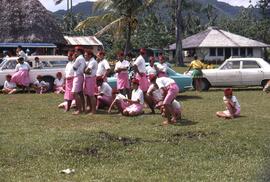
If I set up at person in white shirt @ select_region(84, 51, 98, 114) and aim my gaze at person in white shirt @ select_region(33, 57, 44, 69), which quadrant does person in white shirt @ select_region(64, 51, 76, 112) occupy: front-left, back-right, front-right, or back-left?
front-left

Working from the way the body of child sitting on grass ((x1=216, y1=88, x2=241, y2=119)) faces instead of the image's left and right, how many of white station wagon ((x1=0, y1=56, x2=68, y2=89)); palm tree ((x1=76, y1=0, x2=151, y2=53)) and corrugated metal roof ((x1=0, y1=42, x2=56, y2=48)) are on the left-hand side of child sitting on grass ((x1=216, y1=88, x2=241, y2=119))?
0

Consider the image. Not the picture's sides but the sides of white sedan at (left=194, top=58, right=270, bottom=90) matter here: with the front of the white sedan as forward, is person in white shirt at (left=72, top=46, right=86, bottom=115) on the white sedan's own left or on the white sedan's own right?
on the white sedan's own left

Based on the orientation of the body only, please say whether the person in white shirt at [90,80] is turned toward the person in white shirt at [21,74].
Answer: no

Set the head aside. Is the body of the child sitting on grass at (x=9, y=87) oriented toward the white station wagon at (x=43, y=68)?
no

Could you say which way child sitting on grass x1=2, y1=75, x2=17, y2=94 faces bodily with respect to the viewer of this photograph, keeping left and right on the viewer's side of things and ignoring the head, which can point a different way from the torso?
facing the viewer

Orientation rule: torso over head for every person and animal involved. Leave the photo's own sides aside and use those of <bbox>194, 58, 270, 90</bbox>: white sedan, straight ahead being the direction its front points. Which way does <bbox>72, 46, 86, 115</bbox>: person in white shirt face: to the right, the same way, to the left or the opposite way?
the same way

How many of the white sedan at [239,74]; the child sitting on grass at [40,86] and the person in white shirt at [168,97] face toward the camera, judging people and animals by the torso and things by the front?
1

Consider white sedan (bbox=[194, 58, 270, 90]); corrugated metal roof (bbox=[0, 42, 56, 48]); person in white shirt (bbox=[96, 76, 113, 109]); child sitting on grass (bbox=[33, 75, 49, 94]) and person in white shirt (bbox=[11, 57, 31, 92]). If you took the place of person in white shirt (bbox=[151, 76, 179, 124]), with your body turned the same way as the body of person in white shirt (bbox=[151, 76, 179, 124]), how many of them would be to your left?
0

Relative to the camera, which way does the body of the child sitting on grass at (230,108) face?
to the viewer's left

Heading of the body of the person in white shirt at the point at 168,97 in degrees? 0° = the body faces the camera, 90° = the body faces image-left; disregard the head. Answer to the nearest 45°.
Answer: approximately 90°

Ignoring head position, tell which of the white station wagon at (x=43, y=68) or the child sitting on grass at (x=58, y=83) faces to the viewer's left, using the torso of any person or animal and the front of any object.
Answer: the white station wagon

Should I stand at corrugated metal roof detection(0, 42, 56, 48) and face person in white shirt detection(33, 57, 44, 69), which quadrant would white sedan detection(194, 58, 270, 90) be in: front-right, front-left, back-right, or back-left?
front-left
